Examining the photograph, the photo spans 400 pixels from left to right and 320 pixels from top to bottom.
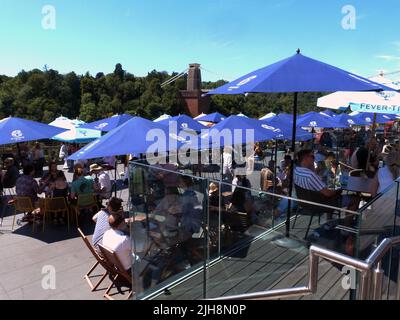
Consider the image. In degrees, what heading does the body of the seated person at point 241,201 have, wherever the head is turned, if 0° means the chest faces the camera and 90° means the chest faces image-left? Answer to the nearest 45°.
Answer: approximately 180°

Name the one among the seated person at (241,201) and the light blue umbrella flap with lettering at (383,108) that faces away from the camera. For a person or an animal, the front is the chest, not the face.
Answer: the seated person

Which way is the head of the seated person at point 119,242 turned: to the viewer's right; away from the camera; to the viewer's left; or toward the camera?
away from the camera

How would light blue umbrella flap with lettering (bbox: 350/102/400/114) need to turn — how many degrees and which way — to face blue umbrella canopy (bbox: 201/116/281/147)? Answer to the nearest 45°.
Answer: approximately 90° to its right

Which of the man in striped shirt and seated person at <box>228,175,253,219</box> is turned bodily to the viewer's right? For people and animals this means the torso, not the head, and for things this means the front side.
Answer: the man in striped shirt
